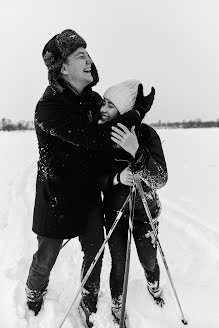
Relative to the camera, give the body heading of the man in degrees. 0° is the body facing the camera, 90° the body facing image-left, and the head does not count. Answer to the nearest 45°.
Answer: approximately 315°

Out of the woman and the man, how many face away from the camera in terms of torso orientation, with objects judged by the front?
0

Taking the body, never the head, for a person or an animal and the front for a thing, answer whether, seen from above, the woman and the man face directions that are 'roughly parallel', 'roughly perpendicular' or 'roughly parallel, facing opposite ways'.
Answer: roughly perpendicular

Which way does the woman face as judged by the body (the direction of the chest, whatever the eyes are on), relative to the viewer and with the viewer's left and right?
facing the viewer and to the left of the viewer
